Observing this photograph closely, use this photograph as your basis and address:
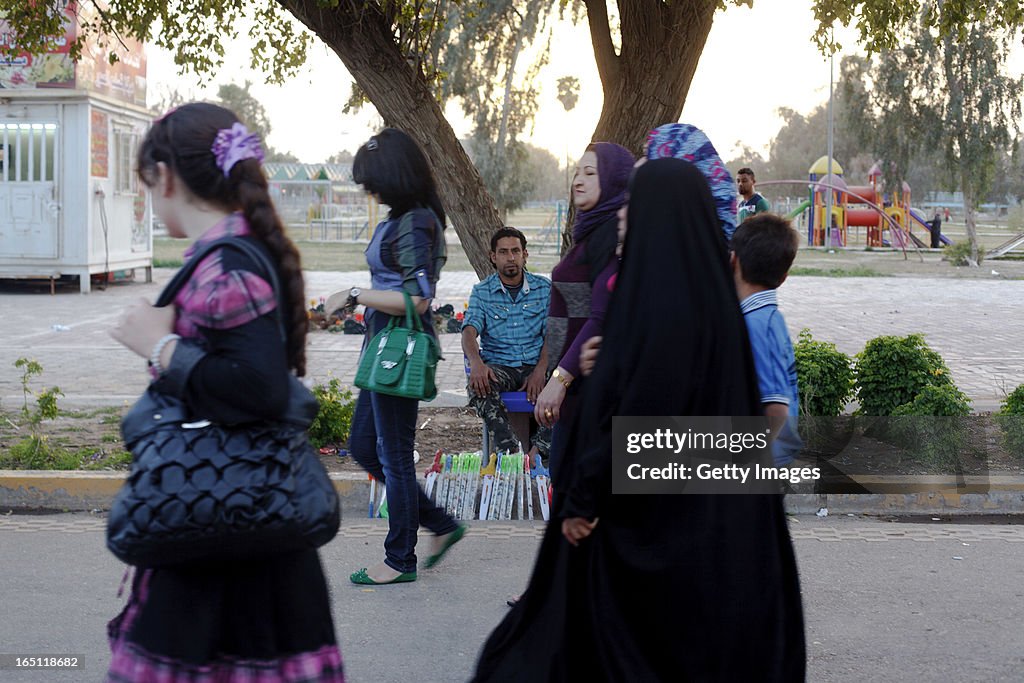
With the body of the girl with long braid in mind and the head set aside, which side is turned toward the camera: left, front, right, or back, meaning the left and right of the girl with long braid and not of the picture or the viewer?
left

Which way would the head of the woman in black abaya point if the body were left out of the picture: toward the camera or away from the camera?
away from the camera

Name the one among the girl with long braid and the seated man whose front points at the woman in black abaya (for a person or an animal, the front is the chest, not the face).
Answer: the seated man

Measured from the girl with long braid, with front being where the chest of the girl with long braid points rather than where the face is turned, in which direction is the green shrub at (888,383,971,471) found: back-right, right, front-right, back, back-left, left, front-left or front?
back-right

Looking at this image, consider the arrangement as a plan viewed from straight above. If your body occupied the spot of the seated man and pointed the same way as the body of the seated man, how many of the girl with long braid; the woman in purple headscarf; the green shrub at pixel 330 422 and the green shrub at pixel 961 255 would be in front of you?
2

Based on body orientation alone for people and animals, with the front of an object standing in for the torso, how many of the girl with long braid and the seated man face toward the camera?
1

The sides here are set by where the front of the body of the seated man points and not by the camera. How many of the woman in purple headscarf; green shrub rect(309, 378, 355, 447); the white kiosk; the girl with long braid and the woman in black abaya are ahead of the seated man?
3

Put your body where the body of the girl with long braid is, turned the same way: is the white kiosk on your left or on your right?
on your right

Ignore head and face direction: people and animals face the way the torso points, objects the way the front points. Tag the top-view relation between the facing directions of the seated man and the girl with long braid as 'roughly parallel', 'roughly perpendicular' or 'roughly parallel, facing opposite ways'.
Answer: roughly perpendicular

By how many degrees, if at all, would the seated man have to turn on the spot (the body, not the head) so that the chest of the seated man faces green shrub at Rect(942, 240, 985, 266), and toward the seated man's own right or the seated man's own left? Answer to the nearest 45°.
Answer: approximately 135° to the seated man's own left

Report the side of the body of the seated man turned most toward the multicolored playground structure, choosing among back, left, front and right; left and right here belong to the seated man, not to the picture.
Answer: back
